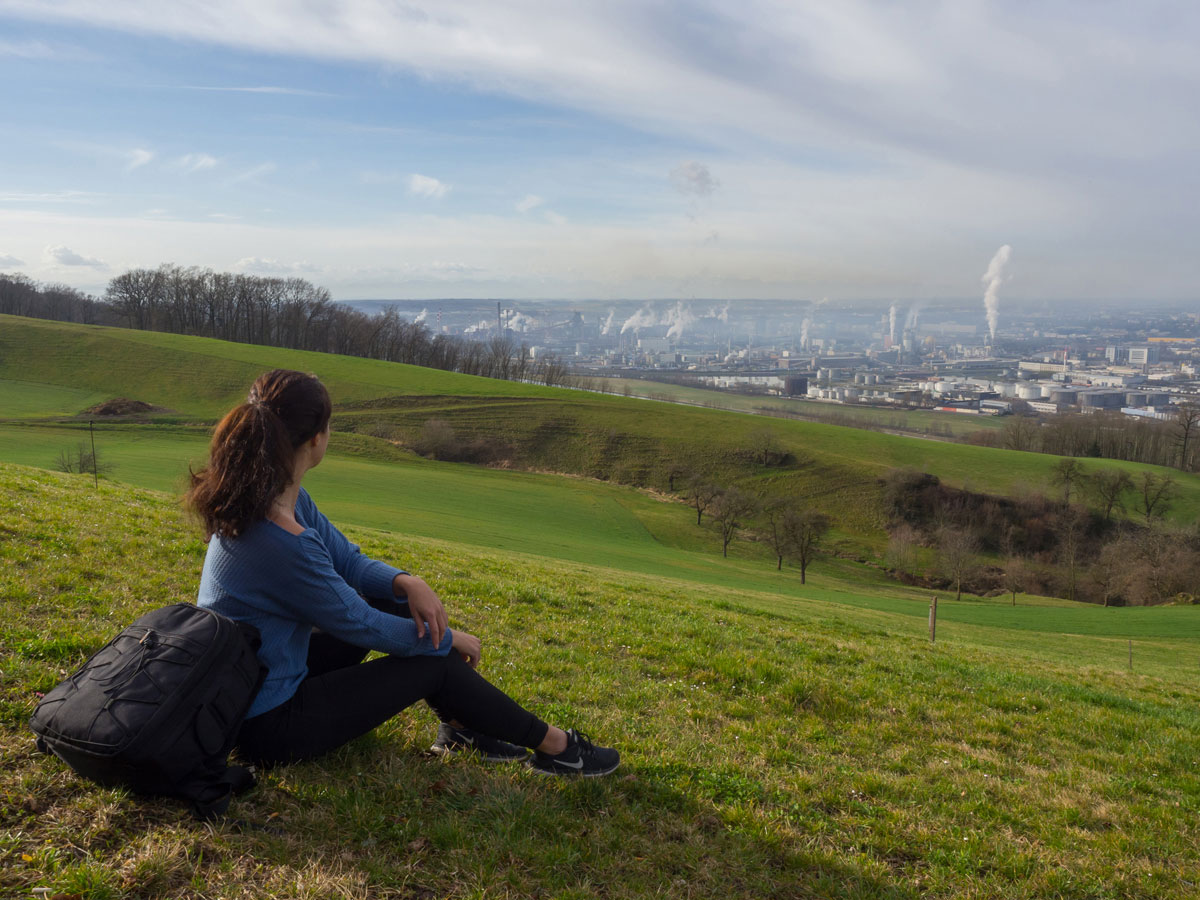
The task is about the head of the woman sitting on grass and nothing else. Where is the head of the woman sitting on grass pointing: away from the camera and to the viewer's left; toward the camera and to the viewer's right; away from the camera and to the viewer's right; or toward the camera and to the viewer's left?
away from the camera and to the viewer's right

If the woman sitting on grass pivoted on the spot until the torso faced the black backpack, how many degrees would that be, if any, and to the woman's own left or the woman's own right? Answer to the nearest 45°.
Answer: approximately 135° to the woman's own right

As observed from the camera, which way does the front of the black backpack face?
facing the viewer and to the left of the viewer

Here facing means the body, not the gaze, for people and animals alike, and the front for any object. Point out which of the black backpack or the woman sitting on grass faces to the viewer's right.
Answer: the woman sitting on grass

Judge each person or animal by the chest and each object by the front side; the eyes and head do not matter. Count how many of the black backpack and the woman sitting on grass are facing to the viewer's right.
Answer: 1

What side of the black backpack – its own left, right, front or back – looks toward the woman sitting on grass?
back

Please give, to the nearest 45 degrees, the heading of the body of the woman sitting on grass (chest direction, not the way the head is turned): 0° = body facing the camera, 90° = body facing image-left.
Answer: approximately 270°
